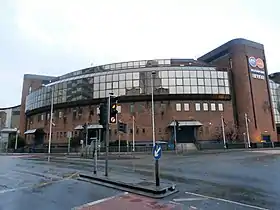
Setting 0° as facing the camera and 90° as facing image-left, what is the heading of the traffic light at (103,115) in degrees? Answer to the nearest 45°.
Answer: approximately 180°

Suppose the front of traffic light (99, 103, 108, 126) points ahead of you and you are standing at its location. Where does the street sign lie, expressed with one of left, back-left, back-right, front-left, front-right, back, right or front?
back-right

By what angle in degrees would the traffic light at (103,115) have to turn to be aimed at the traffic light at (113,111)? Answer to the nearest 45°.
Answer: approximately 90° to its right
